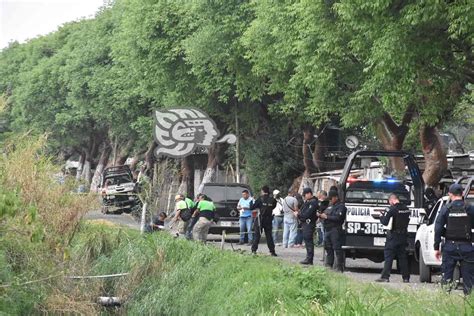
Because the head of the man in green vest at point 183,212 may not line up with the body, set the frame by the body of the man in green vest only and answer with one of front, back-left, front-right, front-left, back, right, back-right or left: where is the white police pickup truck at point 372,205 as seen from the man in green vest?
back

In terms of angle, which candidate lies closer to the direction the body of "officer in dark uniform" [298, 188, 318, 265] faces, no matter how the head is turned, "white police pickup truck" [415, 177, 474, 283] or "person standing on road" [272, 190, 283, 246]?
the person standing on road

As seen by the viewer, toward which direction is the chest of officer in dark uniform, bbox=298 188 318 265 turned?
to the viewer's left

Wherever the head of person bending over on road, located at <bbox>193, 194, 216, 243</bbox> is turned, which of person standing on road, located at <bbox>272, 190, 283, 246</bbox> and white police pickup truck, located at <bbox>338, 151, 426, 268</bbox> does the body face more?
the person standing on road

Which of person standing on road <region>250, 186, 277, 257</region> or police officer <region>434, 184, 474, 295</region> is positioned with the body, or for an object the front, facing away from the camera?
the police officer
